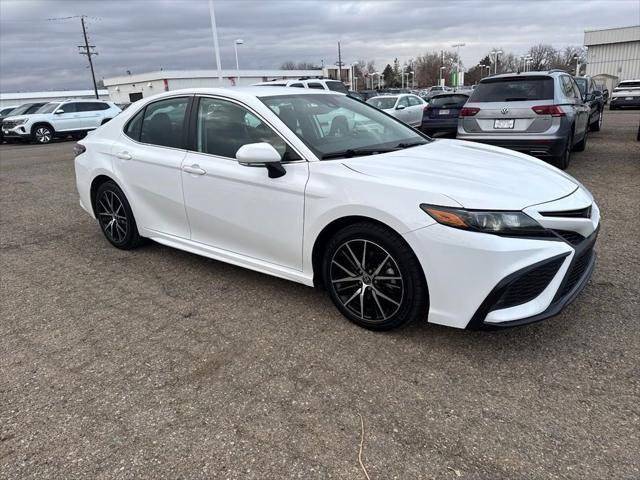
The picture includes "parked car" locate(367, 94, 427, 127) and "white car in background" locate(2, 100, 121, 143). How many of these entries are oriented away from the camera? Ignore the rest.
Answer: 0

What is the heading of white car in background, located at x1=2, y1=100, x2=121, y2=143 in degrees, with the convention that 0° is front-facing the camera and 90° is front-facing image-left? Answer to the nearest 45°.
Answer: approximately 45°

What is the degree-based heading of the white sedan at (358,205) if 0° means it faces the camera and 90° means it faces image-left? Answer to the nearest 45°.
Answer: approximately 315°

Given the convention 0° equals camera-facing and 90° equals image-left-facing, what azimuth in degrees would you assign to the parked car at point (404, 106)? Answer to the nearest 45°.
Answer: approximately 45°

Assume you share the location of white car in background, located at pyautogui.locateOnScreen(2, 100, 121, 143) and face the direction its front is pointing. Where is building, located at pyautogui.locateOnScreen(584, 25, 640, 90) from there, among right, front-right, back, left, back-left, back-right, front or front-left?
back-left

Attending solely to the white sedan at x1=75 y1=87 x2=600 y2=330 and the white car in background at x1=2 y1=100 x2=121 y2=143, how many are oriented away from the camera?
0

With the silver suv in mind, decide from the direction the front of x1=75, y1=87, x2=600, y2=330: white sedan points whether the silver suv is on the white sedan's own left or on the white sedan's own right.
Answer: on the white sedan's own left

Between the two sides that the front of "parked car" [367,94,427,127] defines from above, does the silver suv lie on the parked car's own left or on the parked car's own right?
on the parked car's own left

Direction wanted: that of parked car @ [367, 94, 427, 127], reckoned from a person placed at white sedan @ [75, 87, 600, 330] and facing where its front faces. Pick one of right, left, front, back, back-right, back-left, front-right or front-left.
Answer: back-left

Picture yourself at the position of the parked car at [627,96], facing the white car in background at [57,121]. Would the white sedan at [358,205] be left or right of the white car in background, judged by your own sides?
left

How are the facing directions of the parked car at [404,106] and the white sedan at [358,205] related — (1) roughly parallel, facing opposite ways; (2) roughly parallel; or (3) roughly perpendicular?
roughly perpendicular

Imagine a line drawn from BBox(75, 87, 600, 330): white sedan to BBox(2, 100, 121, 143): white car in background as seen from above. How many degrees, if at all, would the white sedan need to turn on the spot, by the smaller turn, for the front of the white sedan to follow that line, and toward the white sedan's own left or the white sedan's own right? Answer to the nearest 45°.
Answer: approximately 180°
